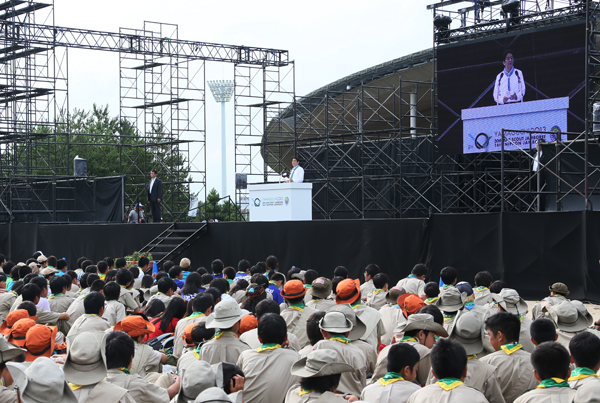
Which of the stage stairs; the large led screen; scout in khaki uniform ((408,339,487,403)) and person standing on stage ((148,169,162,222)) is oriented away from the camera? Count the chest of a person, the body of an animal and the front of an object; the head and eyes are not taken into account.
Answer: the scout in khaki uniform

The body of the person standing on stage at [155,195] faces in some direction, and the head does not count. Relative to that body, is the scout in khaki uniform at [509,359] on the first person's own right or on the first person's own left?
on the first person's own left

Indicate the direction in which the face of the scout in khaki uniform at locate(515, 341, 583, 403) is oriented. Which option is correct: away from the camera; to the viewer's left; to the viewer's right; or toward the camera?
away from the camera

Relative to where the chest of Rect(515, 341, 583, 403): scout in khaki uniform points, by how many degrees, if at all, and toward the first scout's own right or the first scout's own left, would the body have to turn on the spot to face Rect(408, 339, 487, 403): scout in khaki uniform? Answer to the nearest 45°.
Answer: approximately 90° to the first scout's own left

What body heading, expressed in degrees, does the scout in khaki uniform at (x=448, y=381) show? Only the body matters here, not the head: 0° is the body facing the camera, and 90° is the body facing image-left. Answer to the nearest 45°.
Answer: approximately 180°

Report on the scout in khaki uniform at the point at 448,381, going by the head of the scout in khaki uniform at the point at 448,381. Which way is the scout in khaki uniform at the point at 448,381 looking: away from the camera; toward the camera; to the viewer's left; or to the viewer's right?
away from the camera

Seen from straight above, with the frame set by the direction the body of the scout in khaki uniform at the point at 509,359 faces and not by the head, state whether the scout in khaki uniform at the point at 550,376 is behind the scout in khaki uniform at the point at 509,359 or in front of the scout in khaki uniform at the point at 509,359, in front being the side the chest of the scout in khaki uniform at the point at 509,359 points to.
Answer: behind

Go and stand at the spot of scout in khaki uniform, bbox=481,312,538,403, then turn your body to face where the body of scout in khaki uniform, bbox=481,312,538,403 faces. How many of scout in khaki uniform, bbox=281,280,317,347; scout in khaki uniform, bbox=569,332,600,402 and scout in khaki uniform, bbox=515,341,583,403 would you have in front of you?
1

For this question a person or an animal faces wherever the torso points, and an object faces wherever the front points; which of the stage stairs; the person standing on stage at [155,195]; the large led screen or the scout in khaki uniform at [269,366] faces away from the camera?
the scout in khaki uniform

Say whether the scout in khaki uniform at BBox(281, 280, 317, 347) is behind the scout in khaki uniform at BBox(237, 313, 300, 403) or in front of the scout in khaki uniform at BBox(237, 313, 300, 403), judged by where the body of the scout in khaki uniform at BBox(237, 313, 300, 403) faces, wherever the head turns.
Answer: in front

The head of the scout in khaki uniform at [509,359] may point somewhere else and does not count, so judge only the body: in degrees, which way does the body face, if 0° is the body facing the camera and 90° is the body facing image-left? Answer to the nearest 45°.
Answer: approximately 135°

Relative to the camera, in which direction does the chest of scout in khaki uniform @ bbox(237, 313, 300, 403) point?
away from the camera

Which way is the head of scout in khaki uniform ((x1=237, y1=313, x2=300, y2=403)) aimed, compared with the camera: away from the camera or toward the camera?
away from the camera

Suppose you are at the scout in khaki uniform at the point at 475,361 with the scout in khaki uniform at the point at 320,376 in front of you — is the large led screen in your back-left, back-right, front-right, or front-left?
back-right

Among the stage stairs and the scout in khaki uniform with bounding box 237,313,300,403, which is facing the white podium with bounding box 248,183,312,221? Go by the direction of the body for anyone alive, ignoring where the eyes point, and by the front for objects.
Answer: the scout in khaki uniform

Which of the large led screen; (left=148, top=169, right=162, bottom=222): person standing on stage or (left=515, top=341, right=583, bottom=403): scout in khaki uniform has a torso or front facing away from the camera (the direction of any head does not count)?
the scout in khaki uniform

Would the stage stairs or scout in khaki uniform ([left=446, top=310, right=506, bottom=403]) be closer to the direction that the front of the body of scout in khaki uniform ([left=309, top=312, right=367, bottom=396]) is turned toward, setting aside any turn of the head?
the stage stairs

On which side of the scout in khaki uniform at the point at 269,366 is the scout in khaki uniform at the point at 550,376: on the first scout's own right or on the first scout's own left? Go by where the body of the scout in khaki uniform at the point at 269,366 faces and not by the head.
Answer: on the first scout's own right

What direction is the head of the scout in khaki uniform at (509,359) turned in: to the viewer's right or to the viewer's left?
to the viewer's left
